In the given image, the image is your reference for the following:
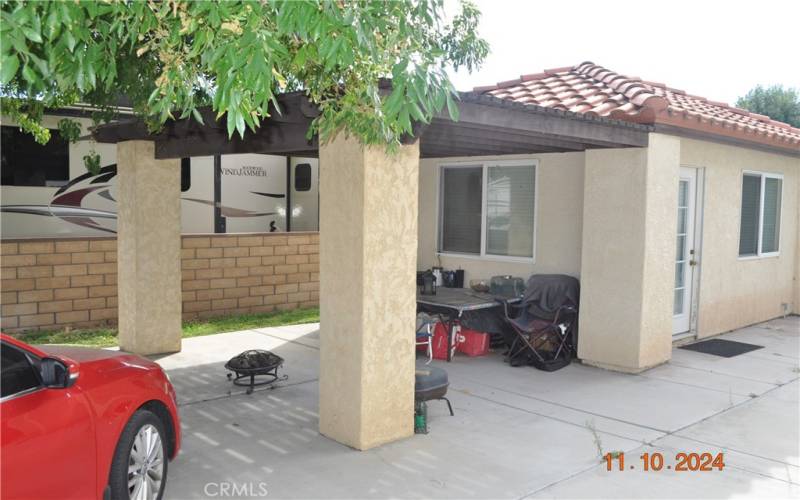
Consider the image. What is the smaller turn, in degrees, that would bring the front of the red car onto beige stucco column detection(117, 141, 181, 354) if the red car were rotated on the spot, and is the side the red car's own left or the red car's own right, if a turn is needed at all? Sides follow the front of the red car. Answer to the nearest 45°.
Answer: approximately 45° to the red car's own left

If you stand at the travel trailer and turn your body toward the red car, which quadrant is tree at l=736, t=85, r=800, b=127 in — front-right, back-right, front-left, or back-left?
back-left

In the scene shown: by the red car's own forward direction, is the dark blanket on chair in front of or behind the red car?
in front

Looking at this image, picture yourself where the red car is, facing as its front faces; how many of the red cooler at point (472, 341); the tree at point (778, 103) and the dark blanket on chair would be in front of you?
3

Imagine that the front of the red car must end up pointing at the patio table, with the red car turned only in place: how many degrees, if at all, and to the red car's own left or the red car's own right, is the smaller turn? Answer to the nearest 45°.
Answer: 0° — it already faces it

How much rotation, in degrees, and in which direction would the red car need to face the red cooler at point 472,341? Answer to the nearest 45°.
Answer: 0° — it already faces it

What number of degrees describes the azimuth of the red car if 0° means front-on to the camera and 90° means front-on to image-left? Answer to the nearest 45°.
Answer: approximately 225°

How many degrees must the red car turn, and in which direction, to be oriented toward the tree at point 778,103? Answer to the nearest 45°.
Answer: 0° — it already faces it
